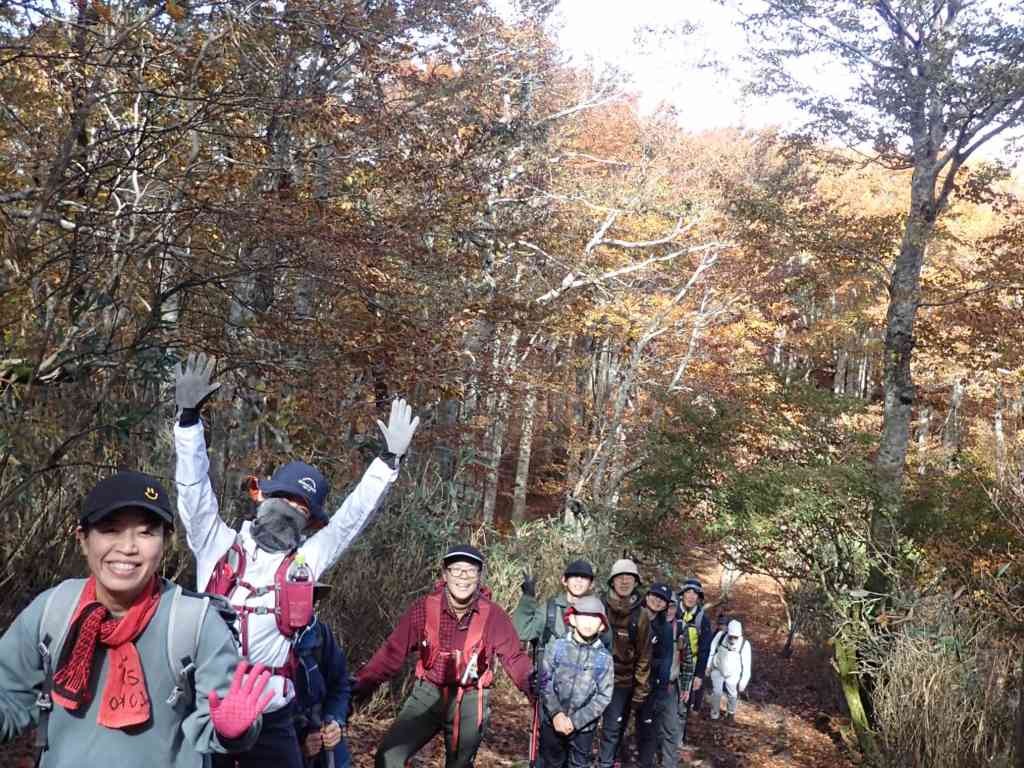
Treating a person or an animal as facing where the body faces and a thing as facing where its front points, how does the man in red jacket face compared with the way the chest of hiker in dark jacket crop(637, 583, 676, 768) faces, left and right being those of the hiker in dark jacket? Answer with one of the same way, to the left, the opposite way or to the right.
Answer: the same way

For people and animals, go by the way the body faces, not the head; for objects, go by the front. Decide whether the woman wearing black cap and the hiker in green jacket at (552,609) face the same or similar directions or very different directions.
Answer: same or similar directions

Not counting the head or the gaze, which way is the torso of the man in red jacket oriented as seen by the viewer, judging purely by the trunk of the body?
toward the camera

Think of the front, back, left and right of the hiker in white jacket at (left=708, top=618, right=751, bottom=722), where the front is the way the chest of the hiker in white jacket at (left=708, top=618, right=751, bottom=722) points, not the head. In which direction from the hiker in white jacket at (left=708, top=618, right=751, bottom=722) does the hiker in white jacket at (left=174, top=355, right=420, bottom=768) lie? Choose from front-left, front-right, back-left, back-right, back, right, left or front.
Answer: front

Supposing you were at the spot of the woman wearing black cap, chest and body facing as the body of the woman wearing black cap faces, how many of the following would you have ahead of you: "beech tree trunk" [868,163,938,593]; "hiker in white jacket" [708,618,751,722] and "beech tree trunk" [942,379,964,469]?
0

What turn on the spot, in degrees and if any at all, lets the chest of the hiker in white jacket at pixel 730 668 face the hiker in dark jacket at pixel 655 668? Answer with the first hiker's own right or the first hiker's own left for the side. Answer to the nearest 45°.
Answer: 0° — they already face them

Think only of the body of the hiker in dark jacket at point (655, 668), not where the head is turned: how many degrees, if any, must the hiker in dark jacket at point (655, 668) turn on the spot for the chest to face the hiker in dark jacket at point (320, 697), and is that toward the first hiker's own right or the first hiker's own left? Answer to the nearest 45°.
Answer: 0° — they already face them

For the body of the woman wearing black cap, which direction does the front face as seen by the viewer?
toward the camera

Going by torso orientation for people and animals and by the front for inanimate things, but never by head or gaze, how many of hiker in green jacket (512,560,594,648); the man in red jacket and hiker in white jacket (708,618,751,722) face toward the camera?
3

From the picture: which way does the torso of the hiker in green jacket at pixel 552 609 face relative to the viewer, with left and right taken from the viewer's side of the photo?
facing the viewer

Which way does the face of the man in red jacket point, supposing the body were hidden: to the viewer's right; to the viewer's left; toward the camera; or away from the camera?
toward the camera

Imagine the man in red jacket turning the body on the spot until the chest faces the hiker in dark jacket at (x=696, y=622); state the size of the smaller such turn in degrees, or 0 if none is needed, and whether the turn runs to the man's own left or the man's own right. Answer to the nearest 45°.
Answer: approximately 135° to the man's own left

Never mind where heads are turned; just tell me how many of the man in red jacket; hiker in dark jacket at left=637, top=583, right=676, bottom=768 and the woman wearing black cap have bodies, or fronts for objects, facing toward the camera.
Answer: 3

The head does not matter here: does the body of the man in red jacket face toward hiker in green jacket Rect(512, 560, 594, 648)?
no
